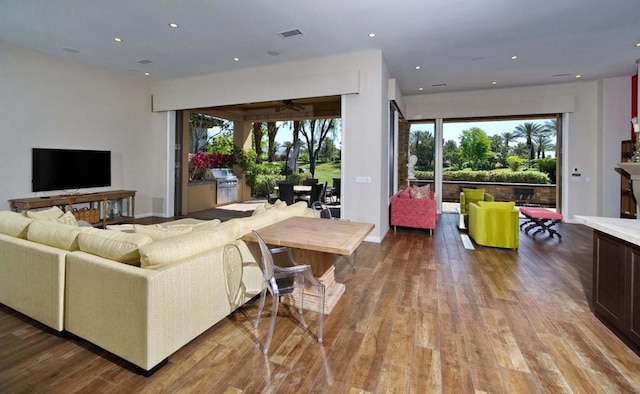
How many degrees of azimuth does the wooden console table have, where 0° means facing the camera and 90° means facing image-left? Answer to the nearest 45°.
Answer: approximately 315°

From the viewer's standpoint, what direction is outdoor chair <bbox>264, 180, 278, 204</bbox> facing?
to the viewer's right

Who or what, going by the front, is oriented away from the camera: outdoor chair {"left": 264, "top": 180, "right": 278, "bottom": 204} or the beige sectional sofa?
the beige sectional sofa

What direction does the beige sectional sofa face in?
away from the camera

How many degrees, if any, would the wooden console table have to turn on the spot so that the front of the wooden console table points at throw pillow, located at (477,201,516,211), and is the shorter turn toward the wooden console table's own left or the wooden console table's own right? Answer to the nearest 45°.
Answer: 0° — it already faces it

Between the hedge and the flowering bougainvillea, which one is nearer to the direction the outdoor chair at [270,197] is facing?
the hedge

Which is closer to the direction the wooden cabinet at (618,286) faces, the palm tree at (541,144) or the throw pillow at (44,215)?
the throw pillow

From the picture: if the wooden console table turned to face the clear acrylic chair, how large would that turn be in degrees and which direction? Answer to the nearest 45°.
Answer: approximately 45° to its right

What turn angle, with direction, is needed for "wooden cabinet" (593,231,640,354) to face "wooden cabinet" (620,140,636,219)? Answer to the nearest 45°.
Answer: approximately 135° to its right

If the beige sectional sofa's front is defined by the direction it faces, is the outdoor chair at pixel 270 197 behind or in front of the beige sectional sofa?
in front

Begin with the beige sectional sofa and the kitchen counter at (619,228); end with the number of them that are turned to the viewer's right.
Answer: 0

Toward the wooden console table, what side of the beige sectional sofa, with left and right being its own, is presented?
front
